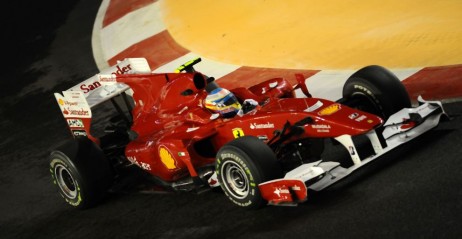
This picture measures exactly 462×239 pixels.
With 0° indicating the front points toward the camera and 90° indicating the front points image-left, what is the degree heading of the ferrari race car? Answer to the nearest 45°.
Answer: approximately 315°

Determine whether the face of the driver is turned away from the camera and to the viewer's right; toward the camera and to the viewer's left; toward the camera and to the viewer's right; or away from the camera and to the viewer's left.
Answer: toward the camera and to the viewer's right
